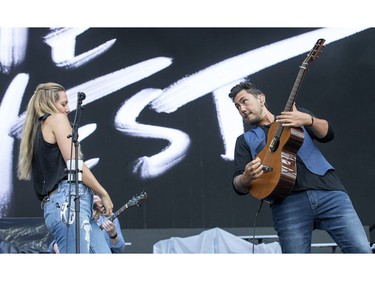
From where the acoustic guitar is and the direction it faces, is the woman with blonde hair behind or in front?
in front

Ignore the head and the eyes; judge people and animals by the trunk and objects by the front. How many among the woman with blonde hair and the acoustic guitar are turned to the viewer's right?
1

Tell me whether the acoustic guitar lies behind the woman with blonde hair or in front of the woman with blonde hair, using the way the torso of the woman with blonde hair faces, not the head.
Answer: in front

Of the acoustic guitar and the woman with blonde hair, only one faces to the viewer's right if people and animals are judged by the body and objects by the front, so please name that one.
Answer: the woman with blonde hair

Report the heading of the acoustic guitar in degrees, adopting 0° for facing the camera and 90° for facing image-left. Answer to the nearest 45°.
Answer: approximately 45°

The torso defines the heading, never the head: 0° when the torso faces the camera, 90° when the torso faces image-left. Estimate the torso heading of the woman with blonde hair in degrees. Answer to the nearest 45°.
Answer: approximately 270°

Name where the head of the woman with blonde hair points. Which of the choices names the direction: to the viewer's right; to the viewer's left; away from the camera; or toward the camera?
to the viewer's right
